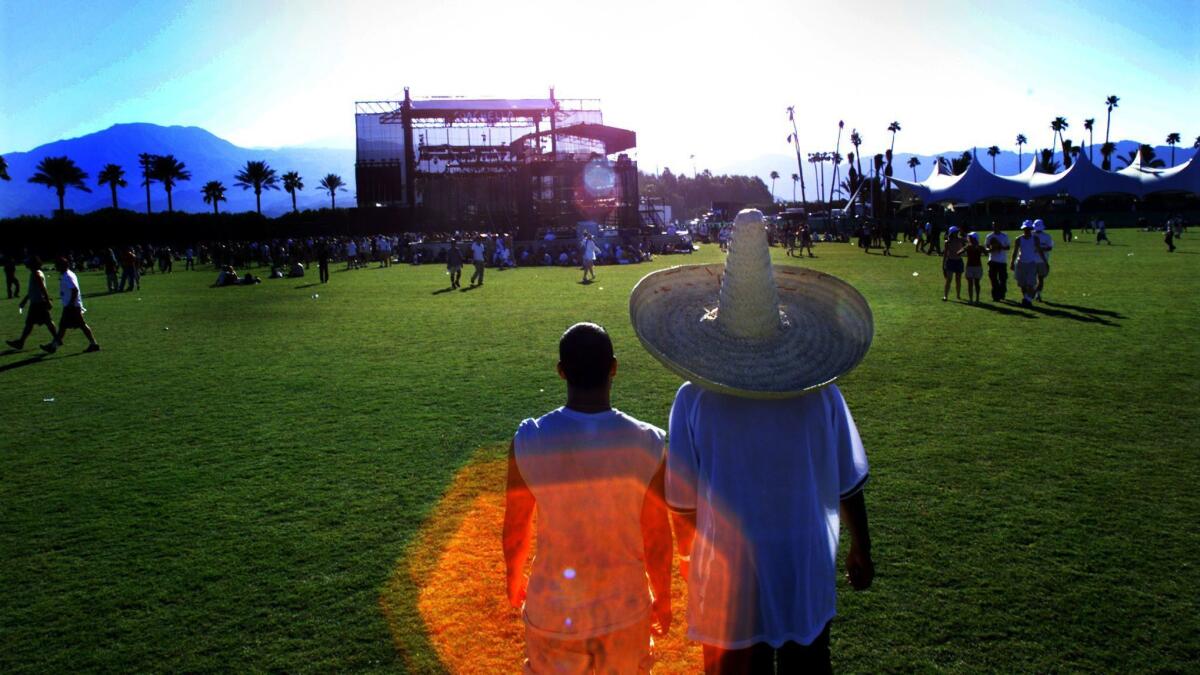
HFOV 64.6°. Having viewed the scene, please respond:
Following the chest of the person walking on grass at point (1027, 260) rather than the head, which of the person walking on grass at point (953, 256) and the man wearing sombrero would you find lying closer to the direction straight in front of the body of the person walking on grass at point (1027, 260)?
the man wearing sombrero

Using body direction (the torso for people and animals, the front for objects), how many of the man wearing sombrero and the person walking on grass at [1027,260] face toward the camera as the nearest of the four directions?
1

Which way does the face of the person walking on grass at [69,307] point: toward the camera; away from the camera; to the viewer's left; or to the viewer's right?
to the viewer's left

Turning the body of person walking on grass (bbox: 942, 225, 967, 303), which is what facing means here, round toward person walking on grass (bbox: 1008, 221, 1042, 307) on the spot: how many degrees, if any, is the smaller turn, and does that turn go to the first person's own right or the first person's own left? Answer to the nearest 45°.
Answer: approximately 45° to the first person's own left

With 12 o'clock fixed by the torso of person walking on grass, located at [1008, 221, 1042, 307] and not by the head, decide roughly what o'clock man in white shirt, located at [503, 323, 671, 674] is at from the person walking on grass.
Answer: The man in white shirt is roughly at 12 o'clock from the person walking on grass.

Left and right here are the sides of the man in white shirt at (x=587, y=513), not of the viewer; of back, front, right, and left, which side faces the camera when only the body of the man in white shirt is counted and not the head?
back

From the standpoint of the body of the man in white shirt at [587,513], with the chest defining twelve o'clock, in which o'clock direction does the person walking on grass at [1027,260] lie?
The person walking on grass is roughly at 1 o'clock from the man in white shirt.

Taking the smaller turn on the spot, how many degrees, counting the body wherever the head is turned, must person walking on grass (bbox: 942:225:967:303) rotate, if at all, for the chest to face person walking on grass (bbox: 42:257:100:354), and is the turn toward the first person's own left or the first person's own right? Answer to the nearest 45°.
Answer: approximately 45° to the first person's own right

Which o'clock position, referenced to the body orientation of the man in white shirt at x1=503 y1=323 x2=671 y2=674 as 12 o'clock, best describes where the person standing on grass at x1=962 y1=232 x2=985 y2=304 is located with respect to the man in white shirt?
The person standing on grass is roughly at 1 o'clock from the man in white shirt.

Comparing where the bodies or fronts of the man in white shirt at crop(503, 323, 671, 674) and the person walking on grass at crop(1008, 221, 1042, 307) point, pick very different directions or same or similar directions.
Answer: very different directions

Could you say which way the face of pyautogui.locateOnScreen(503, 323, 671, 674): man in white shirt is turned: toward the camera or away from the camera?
away from the camera

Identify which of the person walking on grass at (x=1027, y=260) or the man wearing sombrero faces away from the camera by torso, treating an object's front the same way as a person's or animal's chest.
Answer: the man wearing sombrero

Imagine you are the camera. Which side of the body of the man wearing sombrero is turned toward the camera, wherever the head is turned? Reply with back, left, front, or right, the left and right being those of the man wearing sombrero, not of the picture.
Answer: back

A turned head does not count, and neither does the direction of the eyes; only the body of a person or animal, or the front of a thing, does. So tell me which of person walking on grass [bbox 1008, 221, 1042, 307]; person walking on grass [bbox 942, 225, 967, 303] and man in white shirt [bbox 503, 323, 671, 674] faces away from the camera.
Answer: the man in white shirt
